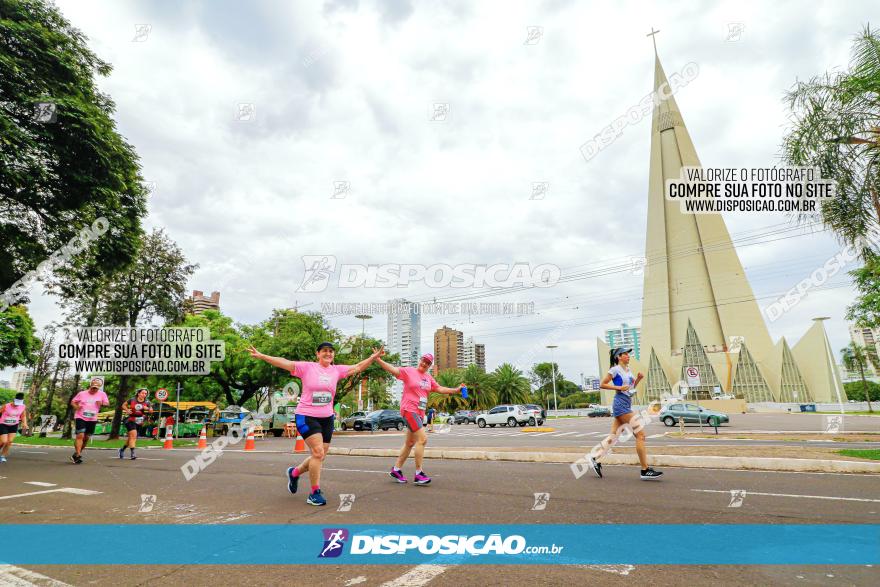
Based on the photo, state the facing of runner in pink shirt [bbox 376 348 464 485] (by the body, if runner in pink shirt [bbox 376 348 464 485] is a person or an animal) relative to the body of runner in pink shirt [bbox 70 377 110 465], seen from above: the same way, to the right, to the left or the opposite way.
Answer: the same way

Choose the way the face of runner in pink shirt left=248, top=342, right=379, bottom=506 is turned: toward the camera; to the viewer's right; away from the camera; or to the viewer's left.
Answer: toward the camera

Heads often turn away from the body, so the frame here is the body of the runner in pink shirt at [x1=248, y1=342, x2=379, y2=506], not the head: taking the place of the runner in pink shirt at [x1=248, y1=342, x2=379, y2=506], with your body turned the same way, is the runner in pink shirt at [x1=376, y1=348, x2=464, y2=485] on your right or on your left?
on your left

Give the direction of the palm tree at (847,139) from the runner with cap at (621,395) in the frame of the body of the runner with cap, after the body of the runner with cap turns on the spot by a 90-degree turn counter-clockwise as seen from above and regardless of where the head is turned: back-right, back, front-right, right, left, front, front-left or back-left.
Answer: front-right

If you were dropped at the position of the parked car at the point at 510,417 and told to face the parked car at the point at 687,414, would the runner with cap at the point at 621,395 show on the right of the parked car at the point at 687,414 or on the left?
right

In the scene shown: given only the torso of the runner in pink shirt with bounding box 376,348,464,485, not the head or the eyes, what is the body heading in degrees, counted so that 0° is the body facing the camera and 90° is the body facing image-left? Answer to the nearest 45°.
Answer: approximately 315°

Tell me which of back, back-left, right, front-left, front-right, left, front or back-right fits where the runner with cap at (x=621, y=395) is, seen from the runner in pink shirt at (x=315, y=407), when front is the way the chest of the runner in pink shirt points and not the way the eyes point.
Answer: front-left

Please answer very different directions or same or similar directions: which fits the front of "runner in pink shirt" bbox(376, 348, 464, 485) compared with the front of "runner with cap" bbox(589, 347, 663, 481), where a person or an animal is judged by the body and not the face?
same or similar directions

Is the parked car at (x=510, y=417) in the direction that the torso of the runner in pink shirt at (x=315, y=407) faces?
no

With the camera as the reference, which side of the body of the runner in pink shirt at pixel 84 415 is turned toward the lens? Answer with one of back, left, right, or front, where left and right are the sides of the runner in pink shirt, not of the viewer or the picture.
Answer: front

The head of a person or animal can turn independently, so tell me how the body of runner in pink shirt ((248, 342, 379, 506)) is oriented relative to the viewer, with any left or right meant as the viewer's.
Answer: facing the viewer and to the right of the viewer

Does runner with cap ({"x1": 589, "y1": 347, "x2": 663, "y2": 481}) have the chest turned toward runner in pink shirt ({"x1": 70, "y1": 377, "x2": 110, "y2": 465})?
no

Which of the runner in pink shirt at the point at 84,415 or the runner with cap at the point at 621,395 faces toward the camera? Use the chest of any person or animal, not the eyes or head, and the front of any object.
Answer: the runner in pink shirt

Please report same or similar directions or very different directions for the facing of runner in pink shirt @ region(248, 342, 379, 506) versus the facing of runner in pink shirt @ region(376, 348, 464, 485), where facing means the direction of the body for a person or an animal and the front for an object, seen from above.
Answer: same or similar directions

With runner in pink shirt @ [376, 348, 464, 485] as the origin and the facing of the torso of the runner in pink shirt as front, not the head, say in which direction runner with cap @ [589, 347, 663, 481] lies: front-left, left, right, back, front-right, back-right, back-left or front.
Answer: front-left

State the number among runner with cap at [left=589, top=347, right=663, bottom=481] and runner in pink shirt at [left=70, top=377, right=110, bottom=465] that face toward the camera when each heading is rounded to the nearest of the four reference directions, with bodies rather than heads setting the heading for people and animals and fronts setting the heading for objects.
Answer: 1
